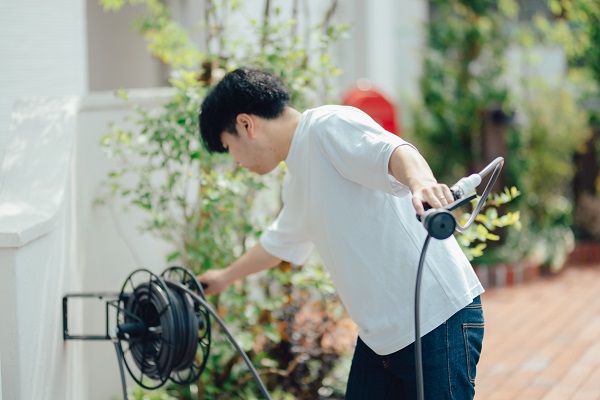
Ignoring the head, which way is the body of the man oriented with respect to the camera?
to the viewer's left

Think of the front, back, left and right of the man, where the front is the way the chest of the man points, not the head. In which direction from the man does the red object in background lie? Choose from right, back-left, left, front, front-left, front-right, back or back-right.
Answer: right

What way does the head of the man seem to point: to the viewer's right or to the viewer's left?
to the viewer's left

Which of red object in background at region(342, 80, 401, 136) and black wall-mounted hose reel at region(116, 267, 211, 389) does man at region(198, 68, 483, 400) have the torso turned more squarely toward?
the black wall-mounted hose reel

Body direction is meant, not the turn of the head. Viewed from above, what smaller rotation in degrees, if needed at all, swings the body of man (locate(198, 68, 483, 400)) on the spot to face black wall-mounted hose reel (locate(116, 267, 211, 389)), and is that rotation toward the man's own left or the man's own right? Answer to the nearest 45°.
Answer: approximately 45° to the man's own right
